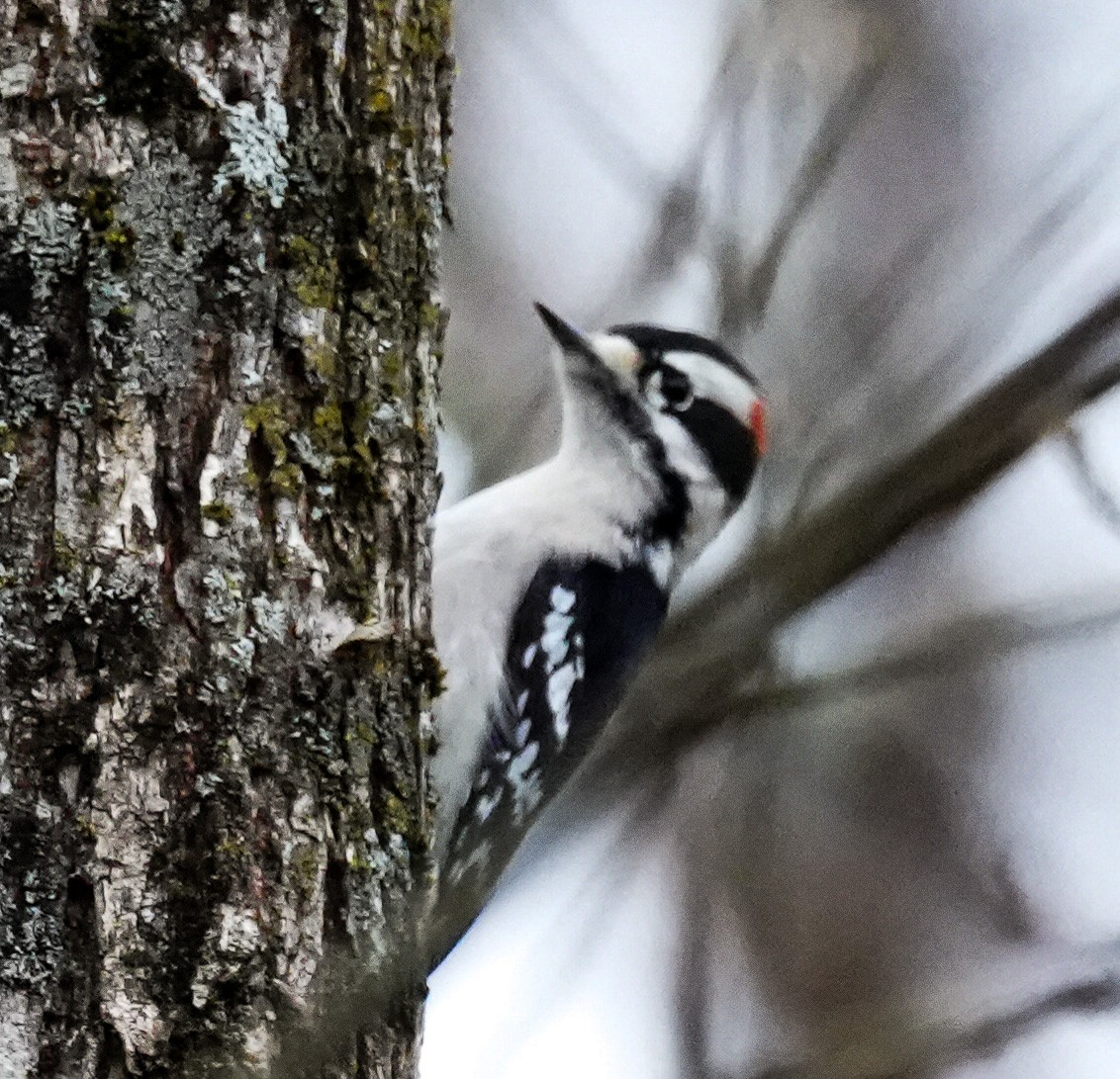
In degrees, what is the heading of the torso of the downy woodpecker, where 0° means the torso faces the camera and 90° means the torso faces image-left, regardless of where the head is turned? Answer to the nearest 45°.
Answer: approximately 90°
